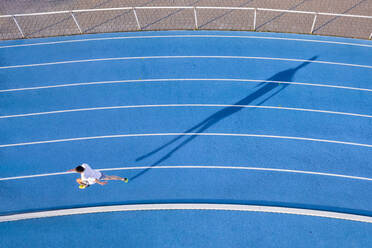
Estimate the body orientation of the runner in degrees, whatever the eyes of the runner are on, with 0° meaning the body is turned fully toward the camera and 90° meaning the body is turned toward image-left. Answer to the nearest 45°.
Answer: approximately 90°
